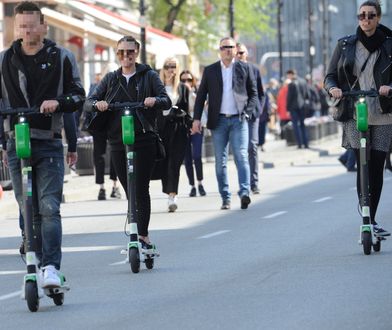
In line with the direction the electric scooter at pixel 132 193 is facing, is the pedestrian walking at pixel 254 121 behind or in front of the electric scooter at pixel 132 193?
behind

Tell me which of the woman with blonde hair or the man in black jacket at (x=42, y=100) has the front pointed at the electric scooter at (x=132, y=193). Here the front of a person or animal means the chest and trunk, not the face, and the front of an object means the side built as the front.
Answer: the woman with blonde hair

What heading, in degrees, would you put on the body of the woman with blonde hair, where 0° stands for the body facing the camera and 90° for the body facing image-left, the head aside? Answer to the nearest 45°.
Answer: approximately 0°

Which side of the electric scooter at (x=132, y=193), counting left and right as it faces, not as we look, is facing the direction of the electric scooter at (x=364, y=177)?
left

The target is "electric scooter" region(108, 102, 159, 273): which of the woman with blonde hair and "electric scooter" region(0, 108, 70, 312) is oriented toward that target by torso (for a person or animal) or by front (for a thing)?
the woman with blonde hair

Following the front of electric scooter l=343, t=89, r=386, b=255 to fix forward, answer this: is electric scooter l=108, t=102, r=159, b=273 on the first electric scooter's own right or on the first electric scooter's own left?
on the first electric scooter's own right

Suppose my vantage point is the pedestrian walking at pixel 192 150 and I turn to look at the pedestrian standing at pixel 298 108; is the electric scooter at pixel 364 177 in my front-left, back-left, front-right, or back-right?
back-right
